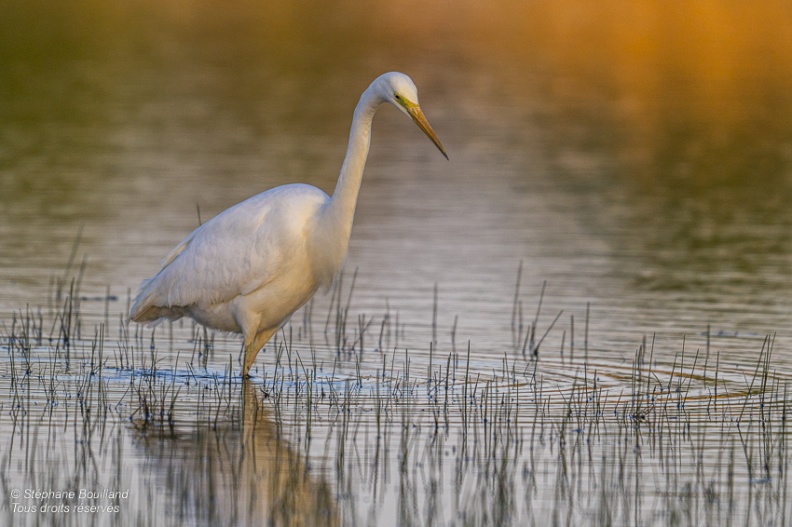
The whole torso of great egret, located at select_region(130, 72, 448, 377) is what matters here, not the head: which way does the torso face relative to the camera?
to the viewer's right
